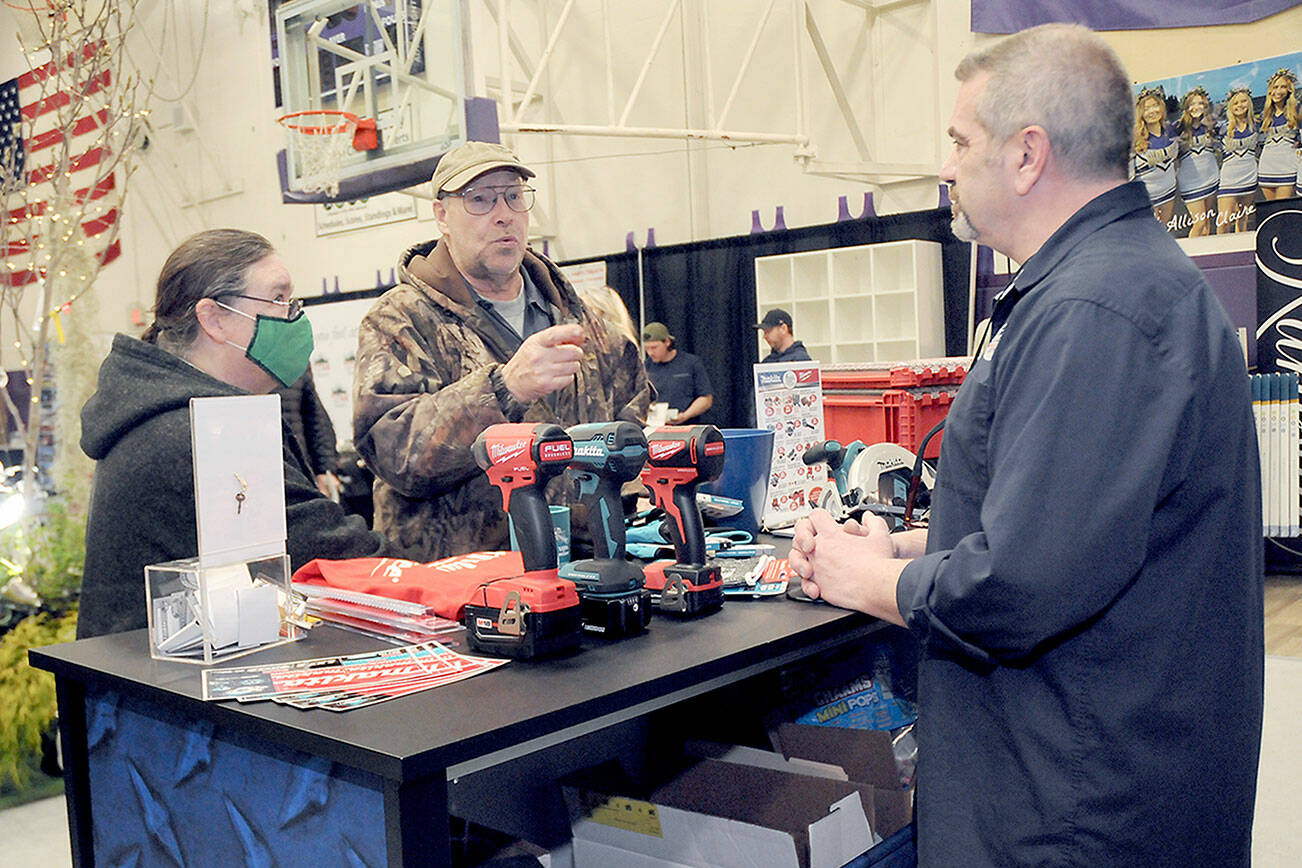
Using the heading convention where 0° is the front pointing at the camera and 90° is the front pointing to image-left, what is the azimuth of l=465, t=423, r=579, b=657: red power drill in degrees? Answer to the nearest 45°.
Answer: approximately 135°

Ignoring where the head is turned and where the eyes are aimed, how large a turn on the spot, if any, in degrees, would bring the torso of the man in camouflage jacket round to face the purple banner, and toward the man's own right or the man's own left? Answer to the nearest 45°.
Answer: approximately 90° to the man's own left

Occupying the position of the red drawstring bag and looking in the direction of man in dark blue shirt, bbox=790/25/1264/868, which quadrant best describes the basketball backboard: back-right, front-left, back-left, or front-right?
back-left

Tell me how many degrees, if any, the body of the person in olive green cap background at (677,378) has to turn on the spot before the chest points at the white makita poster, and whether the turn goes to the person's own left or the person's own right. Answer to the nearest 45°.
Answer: approximately 45° to the person's own left

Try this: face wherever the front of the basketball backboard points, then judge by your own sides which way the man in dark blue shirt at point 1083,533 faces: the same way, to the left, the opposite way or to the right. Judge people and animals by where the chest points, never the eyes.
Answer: to the right

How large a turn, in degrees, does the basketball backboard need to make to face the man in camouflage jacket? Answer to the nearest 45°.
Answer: approximately 45° to its left

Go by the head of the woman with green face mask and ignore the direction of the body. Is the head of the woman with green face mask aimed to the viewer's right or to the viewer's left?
to the viewer's right

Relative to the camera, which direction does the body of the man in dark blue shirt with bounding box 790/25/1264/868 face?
to the viewer's left

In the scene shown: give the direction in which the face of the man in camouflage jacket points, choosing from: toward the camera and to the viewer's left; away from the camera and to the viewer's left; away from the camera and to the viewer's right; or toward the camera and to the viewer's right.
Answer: toward the camera and to the viewer's right
